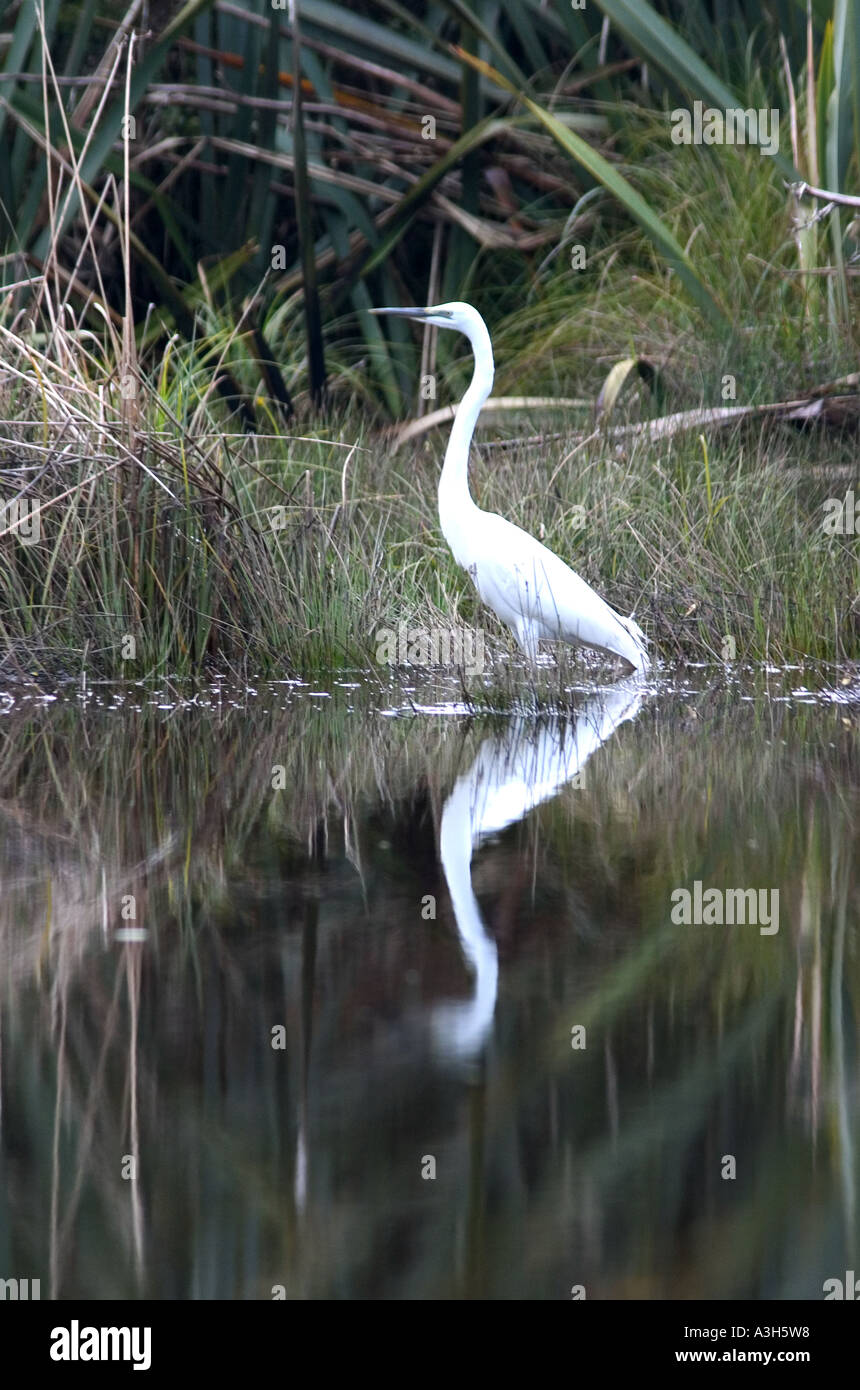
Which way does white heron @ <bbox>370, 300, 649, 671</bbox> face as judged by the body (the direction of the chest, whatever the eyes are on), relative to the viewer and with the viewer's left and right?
facing to the left of the viewer
